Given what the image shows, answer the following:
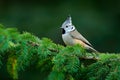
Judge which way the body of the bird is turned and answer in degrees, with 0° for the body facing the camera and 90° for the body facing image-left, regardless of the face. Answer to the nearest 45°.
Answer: approximately 90°
